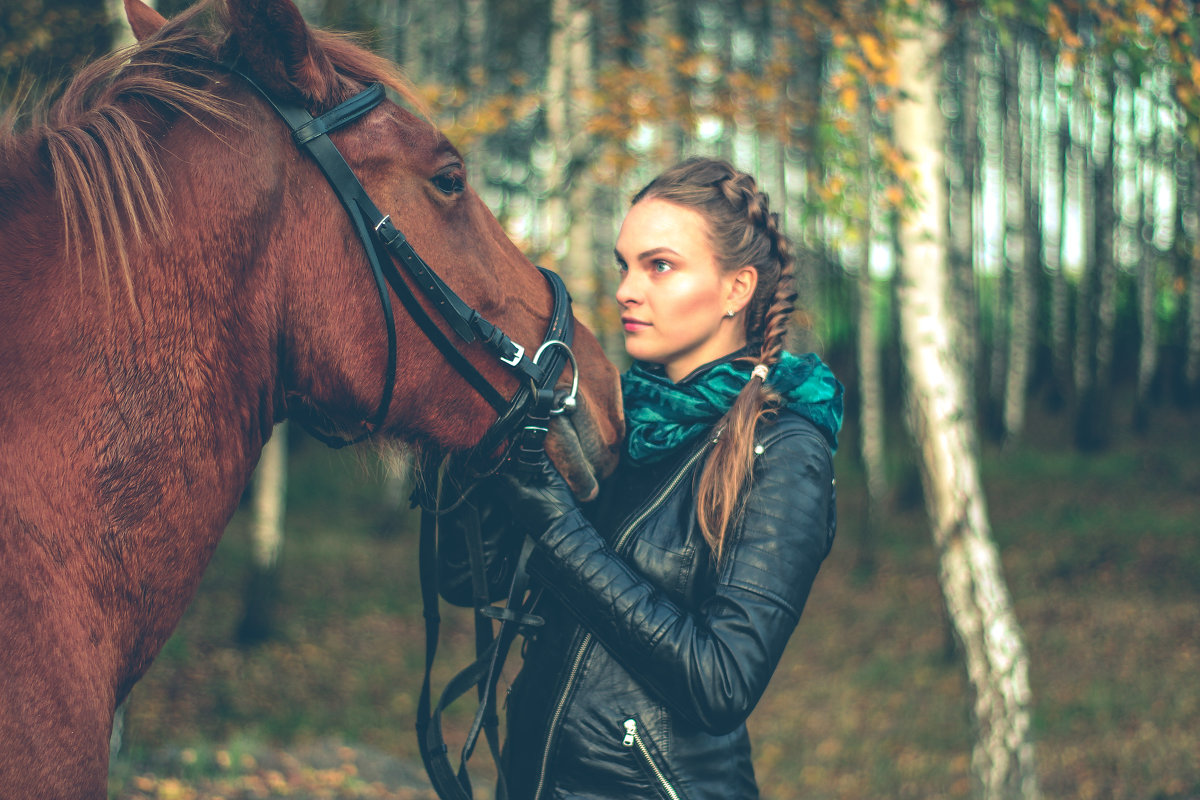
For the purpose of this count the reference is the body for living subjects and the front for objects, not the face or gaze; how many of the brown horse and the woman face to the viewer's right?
1

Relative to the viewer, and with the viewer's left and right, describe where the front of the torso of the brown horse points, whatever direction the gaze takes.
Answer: facing to the right of the viewer

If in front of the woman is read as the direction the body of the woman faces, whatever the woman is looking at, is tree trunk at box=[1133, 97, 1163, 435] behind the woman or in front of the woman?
behind

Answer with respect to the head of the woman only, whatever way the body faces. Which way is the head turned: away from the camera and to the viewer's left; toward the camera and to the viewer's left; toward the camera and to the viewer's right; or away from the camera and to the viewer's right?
toward the camera and to the viewer's left

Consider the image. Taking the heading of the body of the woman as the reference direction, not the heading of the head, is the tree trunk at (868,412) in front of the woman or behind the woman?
behind

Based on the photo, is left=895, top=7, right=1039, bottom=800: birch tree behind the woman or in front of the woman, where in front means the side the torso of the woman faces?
behind

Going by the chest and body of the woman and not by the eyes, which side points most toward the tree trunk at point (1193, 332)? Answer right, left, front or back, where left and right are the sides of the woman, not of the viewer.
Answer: back
